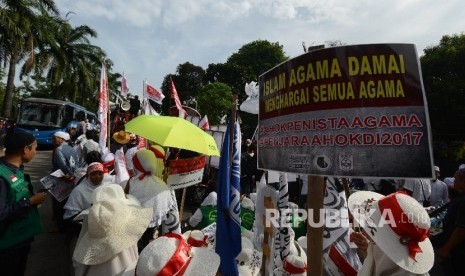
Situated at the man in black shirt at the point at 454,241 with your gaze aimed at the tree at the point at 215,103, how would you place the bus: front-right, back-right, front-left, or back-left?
front-left

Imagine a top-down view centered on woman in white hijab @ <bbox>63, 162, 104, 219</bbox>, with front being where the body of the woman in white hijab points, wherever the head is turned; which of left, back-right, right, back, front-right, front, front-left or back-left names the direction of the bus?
back-left

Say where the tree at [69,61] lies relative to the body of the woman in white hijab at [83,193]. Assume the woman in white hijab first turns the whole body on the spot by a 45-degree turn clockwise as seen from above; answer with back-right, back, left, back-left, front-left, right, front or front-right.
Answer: back

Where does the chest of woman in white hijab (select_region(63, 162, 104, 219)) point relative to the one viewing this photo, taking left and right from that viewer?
facing the viewer and to the right of the viewer
